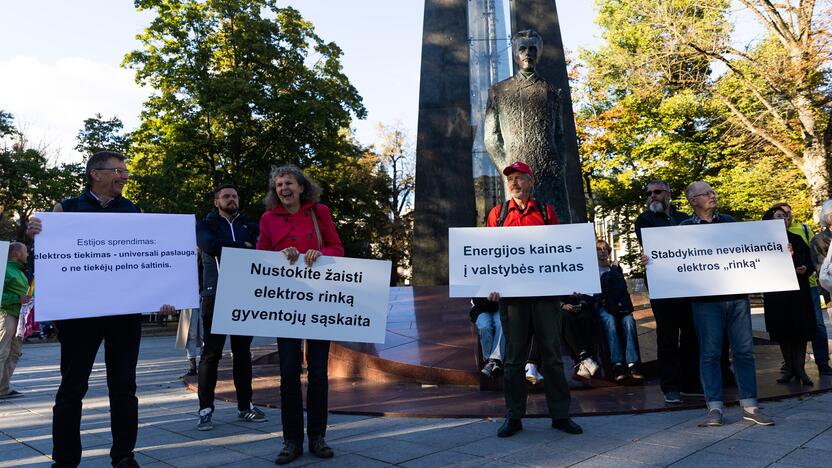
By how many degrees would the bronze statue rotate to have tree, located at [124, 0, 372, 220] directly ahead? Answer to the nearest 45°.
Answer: approximately 135° to its right

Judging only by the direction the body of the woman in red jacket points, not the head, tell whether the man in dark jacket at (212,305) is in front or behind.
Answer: behind

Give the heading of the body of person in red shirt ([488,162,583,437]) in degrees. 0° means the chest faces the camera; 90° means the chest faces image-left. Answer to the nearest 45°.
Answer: approximately 0°

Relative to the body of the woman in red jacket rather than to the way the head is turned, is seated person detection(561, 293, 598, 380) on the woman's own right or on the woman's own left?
on the woman's own left

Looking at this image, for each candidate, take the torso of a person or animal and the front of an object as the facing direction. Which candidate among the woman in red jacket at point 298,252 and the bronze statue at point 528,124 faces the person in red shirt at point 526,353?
the bronze statue

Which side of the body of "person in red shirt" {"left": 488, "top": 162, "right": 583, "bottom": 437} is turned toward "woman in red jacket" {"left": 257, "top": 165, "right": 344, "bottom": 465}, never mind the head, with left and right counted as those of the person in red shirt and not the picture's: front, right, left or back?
right

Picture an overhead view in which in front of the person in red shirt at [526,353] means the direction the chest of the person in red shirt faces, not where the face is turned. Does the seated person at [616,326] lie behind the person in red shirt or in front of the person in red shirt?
behind

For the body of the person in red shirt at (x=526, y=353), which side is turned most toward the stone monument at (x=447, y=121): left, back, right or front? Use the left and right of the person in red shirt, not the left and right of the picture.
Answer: back

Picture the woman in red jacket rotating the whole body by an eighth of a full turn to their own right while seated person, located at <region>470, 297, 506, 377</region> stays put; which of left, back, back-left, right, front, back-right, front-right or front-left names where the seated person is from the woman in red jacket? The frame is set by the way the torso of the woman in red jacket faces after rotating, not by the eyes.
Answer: back

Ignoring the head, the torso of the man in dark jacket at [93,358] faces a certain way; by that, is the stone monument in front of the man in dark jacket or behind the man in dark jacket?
behind
